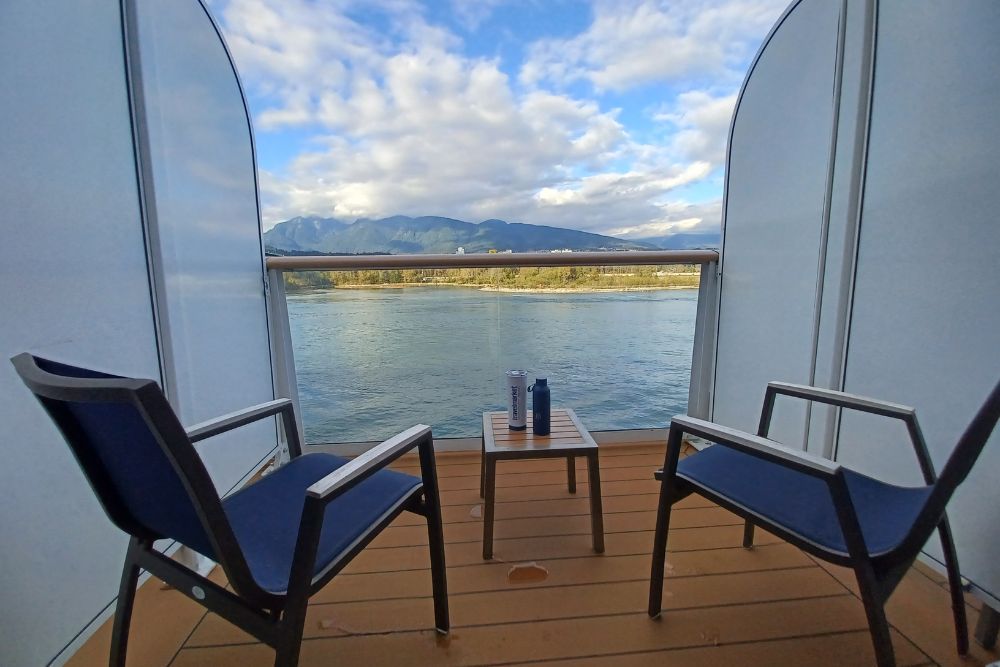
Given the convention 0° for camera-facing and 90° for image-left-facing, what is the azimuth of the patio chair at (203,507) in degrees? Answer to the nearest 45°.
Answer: approximately 225°

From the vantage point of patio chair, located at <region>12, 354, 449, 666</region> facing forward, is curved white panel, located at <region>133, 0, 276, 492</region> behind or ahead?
ahead

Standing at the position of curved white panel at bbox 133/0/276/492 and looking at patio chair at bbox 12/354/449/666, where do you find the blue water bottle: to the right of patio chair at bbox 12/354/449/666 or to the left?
left

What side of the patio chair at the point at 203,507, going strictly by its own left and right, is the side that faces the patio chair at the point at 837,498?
right

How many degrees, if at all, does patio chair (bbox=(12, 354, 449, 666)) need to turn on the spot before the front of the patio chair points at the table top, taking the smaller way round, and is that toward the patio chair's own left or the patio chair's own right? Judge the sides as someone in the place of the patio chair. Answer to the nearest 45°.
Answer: approximately 45° to the patio chair's own right

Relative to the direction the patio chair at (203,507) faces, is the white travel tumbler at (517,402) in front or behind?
in front

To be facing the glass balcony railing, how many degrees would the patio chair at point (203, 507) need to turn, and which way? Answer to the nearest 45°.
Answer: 0° — it already faces it
